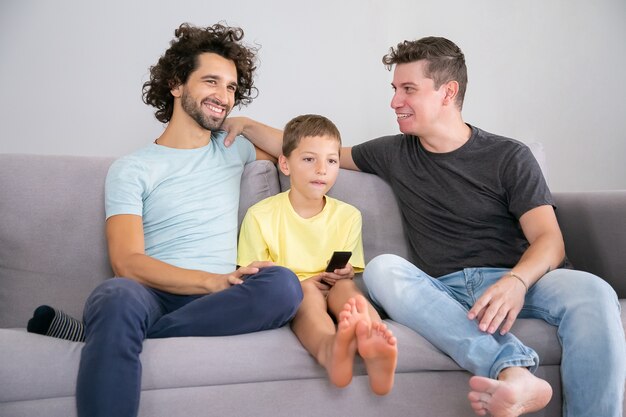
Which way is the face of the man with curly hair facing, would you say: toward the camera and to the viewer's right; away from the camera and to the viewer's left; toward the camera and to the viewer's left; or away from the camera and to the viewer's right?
toward the camera and to the viewer's right

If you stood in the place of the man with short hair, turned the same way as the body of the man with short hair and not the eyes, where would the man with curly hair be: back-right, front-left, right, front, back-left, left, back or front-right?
right

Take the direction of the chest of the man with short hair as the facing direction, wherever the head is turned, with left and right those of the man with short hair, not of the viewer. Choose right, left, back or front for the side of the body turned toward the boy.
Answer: right

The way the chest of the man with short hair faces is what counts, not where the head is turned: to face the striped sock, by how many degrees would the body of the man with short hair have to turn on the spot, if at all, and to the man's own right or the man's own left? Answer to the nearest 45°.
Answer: approximately 45° to the man's own right

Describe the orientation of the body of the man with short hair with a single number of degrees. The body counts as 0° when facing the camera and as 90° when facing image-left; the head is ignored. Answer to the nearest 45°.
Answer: approximately 0°
